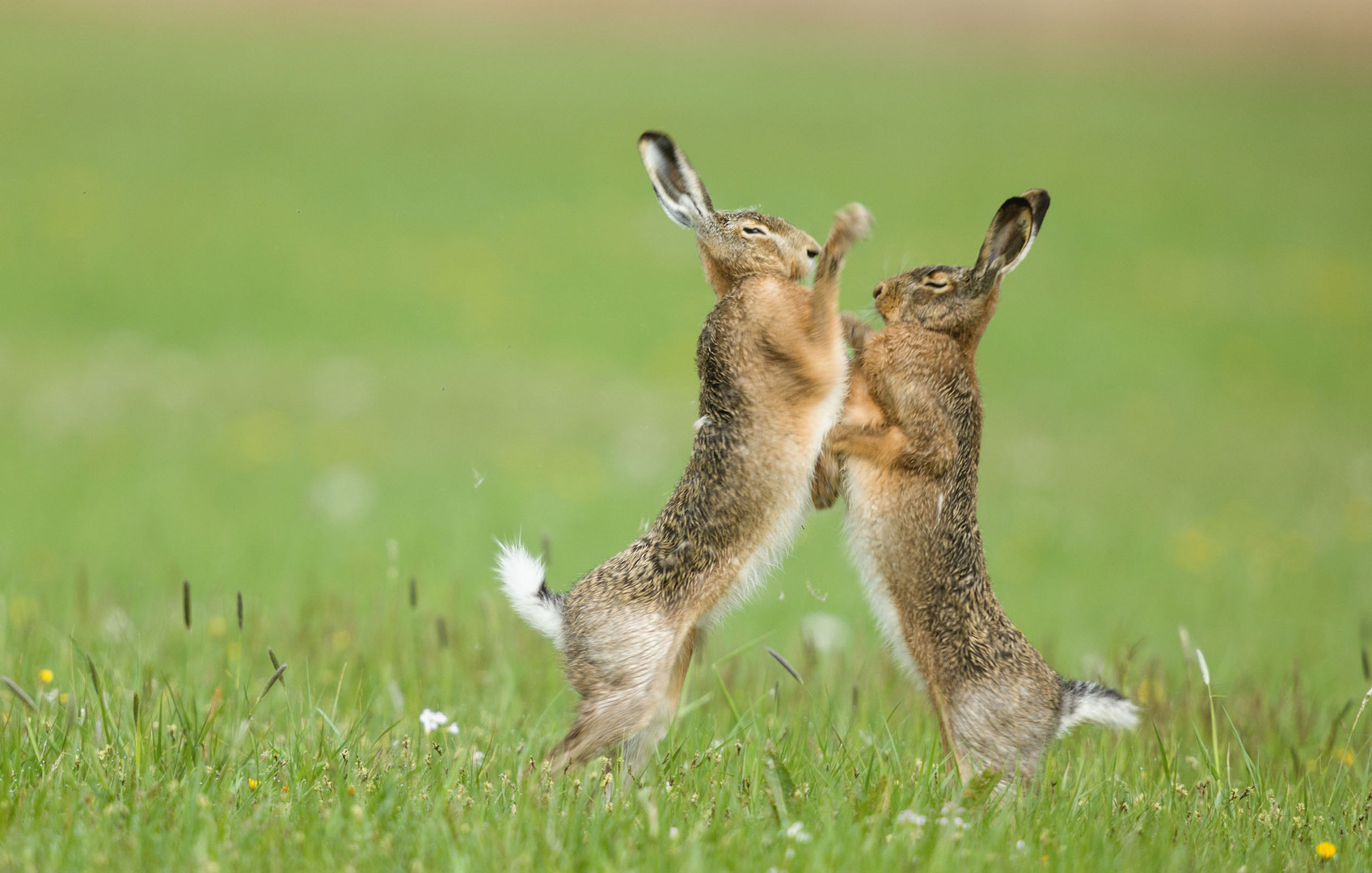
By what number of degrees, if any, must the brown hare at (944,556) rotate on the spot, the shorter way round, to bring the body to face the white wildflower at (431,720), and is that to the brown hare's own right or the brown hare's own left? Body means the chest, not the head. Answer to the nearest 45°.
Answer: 0° — it already faces it

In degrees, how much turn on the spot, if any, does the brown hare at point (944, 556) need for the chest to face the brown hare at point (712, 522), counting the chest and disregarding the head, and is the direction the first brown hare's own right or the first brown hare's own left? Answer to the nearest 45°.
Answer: approximately 45° to the first brown hare's own left

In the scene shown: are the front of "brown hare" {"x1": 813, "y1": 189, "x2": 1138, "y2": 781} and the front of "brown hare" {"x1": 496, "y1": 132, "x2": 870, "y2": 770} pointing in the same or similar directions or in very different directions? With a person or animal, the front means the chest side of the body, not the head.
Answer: very different directions

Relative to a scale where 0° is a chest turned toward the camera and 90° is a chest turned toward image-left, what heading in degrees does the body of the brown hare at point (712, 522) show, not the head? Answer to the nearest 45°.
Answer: approximately 270°

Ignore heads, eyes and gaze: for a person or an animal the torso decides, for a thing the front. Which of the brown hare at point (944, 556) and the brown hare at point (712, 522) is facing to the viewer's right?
the brown hare at point (712, 522)

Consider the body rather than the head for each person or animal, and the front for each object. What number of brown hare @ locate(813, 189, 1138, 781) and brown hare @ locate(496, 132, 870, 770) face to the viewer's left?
1

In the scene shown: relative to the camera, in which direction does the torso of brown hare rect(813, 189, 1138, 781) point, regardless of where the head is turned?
to the viewer's left

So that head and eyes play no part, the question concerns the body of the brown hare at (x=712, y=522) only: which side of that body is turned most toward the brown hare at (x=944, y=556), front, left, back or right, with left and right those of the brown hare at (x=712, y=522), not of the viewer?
front

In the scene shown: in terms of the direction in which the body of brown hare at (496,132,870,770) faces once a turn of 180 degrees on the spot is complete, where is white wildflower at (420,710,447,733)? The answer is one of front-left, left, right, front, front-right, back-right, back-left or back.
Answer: front
